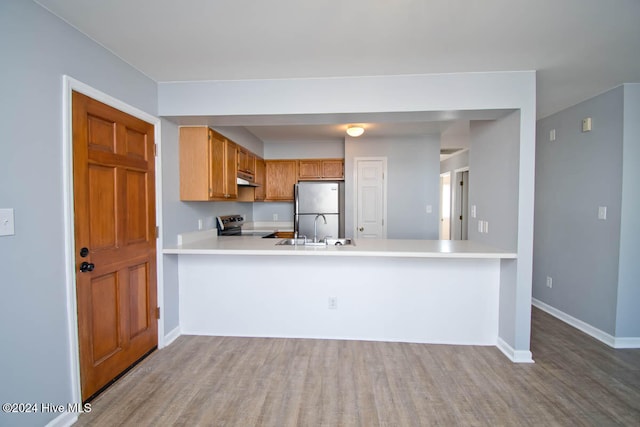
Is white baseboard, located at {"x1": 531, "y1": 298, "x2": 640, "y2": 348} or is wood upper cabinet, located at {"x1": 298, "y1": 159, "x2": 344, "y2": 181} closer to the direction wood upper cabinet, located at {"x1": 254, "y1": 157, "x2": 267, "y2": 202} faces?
the wood upper cabinet

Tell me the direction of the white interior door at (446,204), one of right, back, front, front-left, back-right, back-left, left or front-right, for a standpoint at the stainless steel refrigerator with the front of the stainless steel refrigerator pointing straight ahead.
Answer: back-left

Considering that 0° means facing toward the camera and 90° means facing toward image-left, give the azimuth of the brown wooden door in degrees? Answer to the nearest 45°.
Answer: approximately 315°

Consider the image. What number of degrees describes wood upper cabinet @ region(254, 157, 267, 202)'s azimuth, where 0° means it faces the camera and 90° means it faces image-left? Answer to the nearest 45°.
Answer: approximately 270°

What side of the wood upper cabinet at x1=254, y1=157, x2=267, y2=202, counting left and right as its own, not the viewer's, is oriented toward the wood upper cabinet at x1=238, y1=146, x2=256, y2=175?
right

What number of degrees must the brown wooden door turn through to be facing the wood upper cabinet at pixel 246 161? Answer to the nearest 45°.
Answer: approximately 90° to its left

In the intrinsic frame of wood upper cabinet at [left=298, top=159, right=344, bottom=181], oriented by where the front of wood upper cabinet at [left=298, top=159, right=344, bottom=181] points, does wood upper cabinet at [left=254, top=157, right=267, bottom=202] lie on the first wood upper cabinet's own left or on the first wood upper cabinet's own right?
on the first wood upper cabinet's own right
